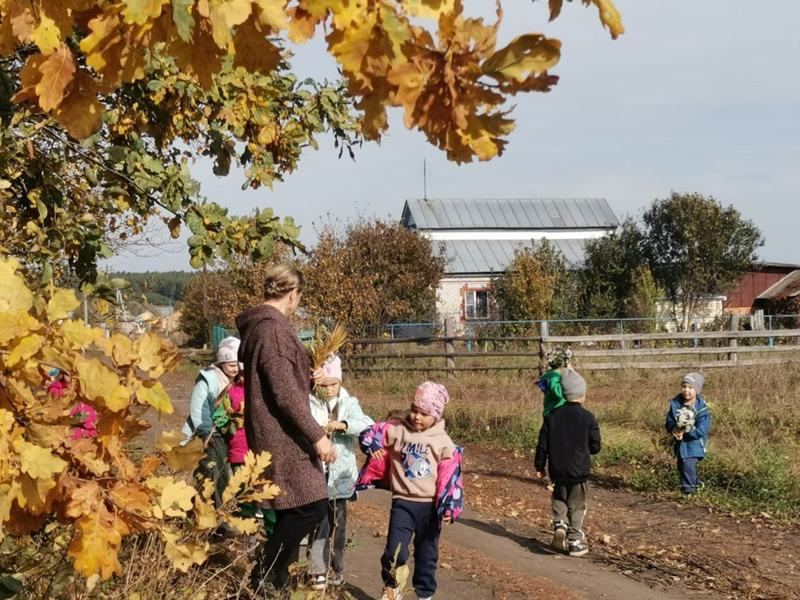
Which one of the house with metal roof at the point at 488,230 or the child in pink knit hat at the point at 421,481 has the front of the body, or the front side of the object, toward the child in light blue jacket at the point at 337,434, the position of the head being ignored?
the house with metal roof

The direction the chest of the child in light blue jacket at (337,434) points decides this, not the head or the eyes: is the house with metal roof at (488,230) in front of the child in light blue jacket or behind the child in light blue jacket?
behind

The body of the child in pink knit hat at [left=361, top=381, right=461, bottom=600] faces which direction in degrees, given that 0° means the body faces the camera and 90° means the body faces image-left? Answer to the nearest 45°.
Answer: approximately 0°

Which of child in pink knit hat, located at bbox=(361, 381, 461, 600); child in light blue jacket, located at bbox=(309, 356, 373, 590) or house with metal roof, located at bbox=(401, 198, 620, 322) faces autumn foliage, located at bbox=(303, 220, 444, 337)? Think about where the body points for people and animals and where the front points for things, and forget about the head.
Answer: the house with metal roof

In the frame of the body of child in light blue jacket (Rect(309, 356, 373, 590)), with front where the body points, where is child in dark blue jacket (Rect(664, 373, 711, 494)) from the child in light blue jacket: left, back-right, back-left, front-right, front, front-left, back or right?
back-left

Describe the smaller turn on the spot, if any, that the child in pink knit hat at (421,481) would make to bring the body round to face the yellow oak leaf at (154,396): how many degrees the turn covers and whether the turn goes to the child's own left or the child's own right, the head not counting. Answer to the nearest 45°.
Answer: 0° — they already face it

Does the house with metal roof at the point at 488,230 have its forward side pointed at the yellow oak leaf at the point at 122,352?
yes
